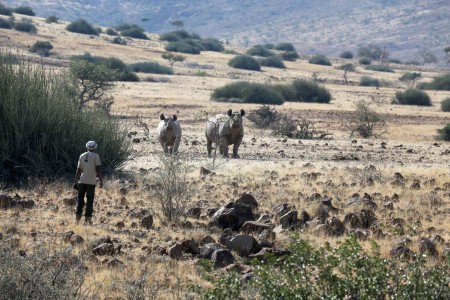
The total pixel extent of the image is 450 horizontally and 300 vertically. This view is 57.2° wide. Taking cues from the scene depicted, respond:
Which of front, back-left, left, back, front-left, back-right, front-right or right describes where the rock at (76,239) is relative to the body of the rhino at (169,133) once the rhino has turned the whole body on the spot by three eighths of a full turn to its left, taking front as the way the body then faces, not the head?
back-right

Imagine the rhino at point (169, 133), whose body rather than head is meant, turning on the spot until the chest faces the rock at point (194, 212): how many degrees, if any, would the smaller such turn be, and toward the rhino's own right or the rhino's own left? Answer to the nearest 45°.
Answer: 0° — it already faces it

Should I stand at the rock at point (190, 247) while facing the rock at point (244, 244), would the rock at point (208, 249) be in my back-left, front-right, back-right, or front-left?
front-right

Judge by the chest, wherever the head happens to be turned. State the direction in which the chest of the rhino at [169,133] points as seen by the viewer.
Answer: toward the camera

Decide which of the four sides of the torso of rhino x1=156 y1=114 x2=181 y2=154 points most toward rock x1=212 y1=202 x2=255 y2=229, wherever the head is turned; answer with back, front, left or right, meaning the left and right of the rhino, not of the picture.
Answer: front

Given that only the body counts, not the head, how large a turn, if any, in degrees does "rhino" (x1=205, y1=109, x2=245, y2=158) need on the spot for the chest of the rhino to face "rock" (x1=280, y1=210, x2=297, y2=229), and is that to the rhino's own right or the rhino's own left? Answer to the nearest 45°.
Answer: approximately 45° to the rhino's own right

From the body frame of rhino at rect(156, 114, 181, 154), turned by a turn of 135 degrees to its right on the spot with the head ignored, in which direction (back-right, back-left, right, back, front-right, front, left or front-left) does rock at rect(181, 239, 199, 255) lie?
back-left

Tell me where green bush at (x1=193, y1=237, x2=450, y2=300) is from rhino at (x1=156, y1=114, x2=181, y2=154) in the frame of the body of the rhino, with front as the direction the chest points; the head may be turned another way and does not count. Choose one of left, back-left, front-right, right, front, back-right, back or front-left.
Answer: front

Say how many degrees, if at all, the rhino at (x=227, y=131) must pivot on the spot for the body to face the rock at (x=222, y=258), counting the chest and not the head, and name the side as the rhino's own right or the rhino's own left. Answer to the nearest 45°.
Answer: approximately 45° to the rhino's own right

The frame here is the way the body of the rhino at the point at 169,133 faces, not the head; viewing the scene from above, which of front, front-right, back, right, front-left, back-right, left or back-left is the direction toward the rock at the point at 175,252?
front

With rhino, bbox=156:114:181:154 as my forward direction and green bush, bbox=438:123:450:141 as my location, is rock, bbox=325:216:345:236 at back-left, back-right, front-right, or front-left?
front-left

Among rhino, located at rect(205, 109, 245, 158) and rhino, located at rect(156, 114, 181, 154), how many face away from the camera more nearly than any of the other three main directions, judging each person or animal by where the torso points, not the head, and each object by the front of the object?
0

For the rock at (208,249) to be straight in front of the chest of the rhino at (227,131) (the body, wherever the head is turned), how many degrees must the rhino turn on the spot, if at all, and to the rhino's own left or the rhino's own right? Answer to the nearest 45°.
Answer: approximately 45° to the rhino's own right

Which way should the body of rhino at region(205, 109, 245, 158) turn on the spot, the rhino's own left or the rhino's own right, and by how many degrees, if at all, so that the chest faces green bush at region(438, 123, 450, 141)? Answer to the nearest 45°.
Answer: approximately 90° to the rhino's own left
